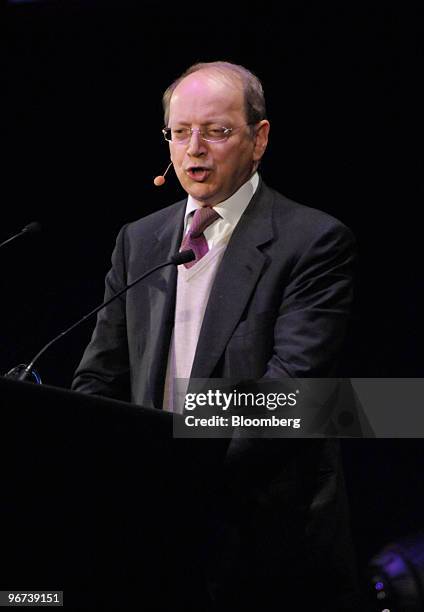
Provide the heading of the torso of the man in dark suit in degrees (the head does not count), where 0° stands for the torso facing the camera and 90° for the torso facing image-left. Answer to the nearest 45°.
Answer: approximately 45°

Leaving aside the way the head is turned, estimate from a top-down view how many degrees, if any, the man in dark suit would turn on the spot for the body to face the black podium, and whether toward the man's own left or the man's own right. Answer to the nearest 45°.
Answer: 0° — they already face it
